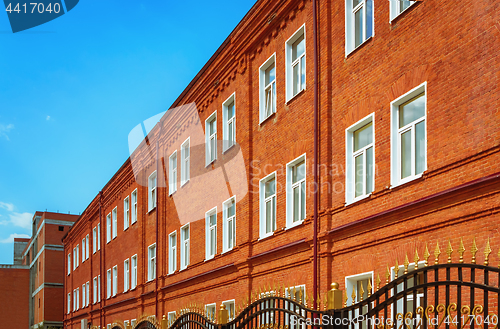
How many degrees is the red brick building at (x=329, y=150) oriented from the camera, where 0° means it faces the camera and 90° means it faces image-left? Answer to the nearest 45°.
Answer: approximately 45°
